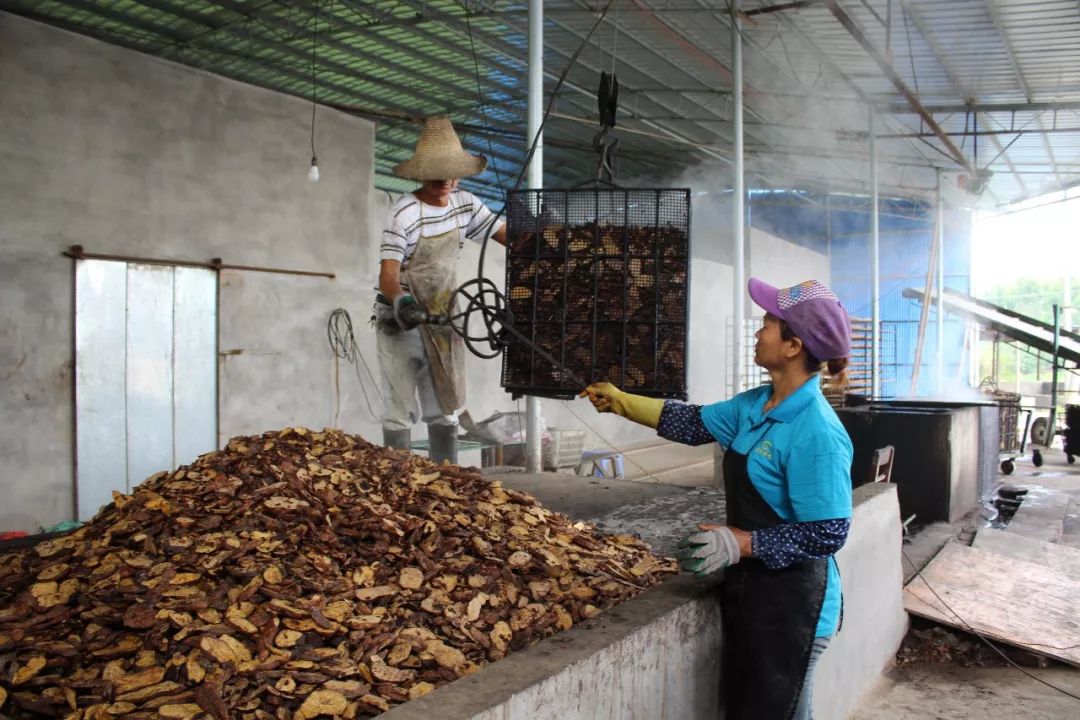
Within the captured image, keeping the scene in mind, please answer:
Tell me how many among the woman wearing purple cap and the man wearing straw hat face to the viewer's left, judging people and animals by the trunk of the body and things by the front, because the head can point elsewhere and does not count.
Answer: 1

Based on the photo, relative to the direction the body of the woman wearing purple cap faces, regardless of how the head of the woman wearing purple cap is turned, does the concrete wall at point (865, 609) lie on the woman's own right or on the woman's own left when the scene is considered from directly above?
on the woman's own right

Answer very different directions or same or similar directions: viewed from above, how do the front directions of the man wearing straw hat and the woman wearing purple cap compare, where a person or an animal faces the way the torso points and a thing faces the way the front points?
very different directions

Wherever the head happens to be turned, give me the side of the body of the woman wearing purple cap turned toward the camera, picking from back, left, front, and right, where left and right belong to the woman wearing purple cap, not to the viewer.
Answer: left

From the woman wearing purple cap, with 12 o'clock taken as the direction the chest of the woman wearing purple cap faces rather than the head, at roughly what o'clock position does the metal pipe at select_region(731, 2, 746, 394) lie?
The metal pipe is roughly at 3 o'clock from the woman wearing purple cap.

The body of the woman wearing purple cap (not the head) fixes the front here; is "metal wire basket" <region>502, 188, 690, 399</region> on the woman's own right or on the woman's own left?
on the woman's own right

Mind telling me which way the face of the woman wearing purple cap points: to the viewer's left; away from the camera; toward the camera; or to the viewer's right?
to the viewer's left

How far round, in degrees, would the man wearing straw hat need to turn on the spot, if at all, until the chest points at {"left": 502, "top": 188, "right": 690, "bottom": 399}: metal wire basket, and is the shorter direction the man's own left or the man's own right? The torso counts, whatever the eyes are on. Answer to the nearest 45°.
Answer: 0° — they already face it

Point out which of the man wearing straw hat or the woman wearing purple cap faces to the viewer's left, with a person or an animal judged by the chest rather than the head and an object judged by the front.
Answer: the woman wearing purple cap

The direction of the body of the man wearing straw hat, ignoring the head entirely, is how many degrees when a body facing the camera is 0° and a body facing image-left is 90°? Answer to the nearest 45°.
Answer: approximately 315°

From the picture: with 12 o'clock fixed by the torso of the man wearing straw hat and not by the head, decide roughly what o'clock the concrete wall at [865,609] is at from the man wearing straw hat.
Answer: The concrete wall is roughly at 11 o'clock from the man wearing straw hat.
